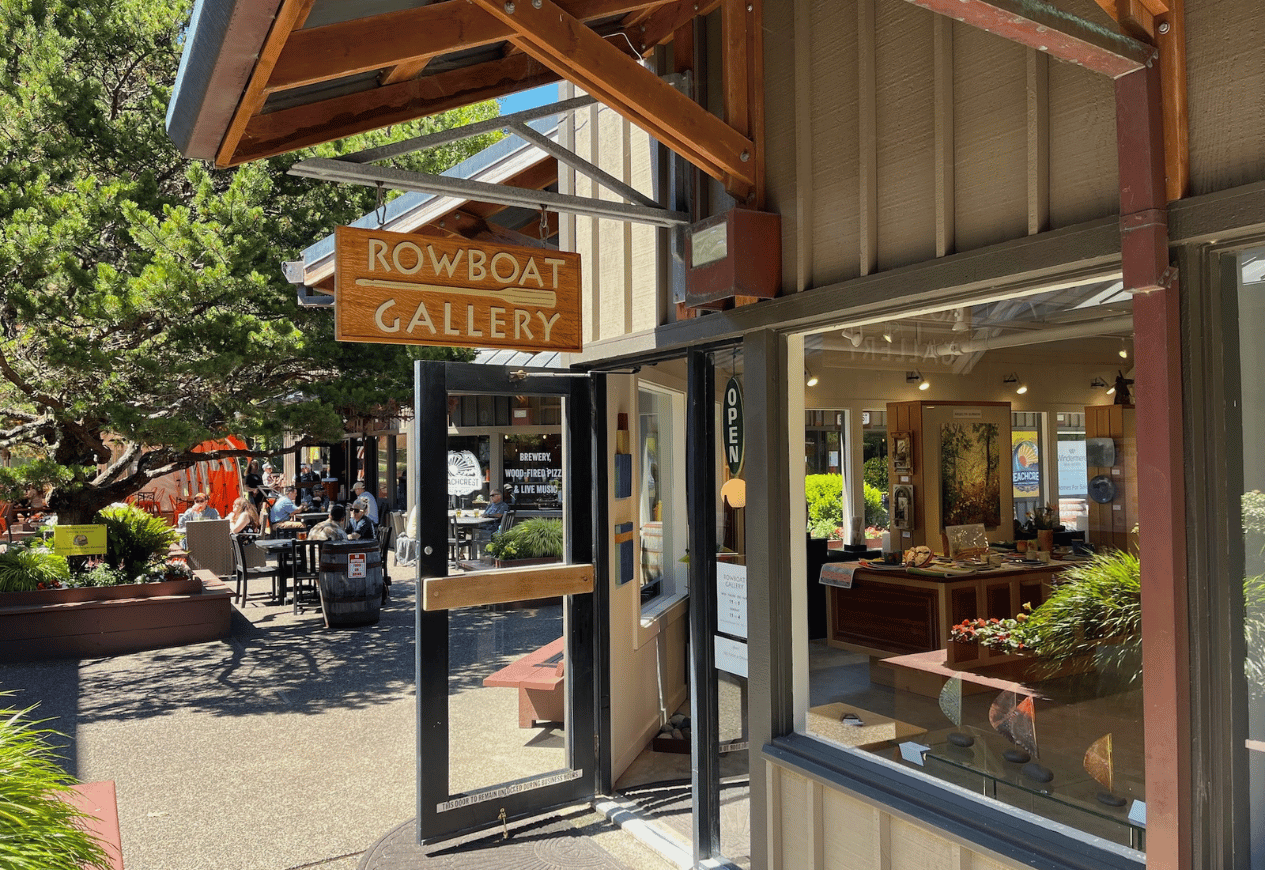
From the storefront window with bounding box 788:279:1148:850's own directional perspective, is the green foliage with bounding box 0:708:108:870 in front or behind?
in front

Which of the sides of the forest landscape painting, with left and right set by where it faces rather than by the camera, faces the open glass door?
front

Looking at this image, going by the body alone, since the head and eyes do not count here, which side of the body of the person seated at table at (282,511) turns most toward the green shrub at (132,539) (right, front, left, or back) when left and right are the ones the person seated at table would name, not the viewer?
right

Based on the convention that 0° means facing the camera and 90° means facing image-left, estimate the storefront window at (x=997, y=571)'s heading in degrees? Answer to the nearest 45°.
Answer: approximately 45°

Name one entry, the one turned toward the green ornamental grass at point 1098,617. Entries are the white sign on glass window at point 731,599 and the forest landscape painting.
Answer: the forest landscape painting

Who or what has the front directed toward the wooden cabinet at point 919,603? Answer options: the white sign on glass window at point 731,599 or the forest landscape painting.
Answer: the forest landscape painting

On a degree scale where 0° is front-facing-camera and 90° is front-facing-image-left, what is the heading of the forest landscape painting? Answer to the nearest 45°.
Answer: approximately 0°

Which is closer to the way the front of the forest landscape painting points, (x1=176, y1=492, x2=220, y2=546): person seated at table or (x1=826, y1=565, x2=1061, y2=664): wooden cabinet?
the wooden cabinet
